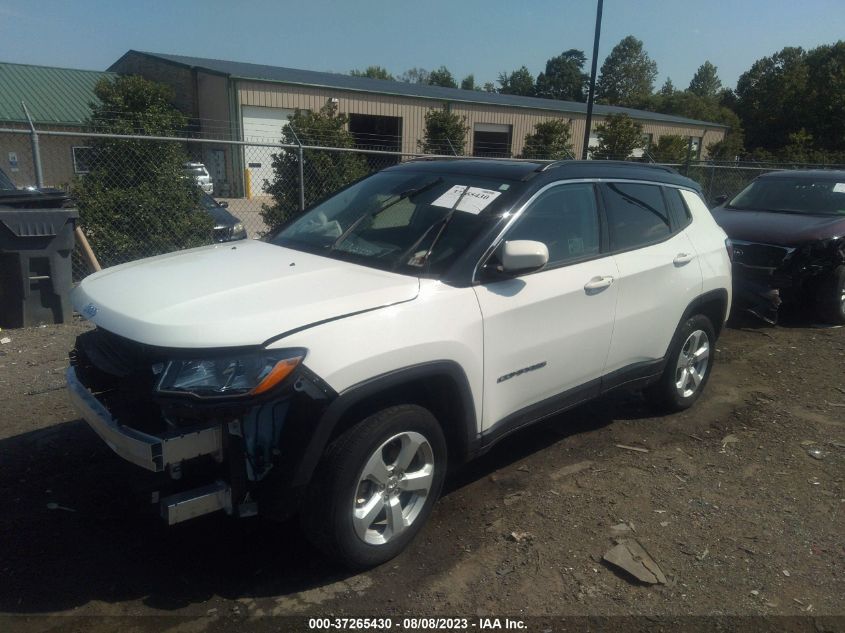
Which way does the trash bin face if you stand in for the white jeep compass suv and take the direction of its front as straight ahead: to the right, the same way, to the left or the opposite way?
to the left

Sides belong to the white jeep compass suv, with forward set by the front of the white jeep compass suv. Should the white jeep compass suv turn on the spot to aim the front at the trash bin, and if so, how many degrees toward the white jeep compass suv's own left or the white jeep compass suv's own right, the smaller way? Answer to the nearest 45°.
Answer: approximately 90° to the white jeep compass suv's own right

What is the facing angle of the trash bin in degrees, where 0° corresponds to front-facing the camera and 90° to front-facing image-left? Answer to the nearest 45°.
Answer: approximately 0°

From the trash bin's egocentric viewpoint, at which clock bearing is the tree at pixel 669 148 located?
The tree is roughly at 8 o'clock from the trash bin.

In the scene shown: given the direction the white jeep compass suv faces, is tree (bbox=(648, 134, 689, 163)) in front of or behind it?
behind

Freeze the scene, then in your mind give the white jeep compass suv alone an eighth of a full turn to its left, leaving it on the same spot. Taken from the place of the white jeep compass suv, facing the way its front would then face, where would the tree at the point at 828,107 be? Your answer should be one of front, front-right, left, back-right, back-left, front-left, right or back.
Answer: back-left

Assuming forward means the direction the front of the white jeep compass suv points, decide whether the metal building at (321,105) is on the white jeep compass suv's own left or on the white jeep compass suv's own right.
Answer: on the white jeep compass suv's own right

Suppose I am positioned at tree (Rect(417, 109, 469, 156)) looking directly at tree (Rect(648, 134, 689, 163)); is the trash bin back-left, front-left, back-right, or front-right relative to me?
back-right

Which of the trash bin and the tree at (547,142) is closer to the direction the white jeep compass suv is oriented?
the trash bin

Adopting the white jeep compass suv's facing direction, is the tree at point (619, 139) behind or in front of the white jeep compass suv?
behind

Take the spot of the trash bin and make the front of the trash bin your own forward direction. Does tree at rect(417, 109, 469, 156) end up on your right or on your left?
on your left

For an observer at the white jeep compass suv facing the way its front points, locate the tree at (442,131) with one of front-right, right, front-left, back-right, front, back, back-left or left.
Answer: back-right
